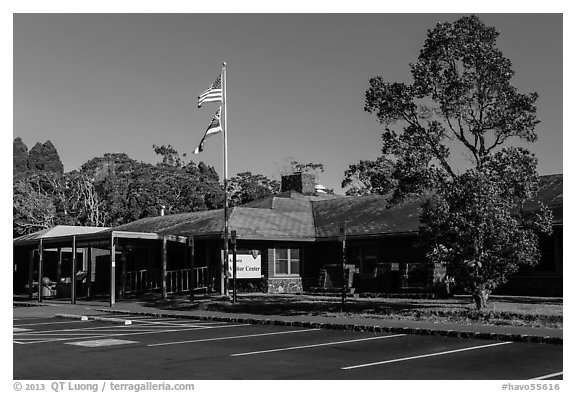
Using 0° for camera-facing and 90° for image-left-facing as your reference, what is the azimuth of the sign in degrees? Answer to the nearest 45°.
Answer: approximately 0°

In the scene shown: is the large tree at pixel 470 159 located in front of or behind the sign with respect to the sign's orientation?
in front
